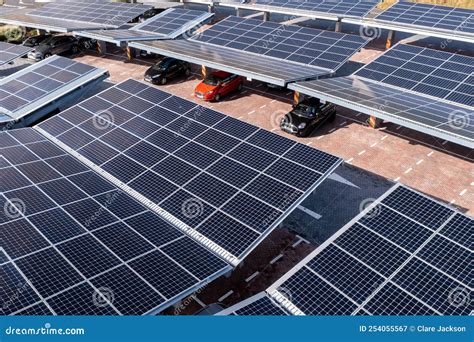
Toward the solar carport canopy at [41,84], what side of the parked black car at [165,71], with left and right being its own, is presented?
front

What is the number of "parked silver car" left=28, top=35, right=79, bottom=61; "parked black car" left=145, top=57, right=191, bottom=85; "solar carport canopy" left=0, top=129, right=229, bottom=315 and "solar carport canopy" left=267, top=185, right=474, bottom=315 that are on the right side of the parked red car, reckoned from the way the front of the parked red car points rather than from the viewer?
2

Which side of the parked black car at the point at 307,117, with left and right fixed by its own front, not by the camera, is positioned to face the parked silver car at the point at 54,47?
right

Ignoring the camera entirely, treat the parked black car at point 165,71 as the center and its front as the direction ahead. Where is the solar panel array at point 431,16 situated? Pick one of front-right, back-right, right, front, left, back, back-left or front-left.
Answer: back-left

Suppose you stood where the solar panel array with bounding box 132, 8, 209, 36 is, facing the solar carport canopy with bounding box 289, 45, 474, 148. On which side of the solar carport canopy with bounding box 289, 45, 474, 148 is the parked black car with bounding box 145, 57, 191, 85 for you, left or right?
right

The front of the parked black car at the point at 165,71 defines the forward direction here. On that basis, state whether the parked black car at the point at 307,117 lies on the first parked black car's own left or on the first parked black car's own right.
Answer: on the first parked black car's own left

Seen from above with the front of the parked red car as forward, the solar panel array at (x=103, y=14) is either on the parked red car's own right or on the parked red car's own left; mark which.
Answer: on the parked red car's own right

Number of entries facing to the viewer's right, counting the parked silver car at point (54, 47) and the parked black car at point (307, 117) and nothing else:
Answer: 0

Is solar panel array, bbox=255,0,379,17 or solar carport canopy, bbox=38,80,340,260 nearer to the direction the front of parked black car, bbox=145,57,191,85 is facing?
the solar carport canopy

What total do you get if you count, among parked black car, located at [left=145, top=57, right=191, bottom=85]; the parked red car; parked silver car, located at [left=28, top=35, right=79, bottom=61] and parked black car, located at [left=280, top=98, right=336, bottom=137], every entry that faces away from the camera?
0

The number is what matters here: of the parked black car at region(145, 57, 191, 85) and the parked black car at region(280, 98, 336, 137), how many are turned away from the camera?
0

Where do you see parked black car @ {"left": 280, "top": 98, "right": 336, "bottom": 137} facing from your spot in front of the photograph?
facing the viewer and to the left of the viewer

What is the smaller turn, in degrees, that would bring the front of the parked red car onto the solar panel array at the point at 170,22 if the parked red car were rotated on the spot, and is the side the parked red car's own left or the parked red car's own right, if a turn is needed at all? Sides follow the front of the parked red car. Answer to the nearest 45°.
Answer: approximately 135° to the parked red car's own right

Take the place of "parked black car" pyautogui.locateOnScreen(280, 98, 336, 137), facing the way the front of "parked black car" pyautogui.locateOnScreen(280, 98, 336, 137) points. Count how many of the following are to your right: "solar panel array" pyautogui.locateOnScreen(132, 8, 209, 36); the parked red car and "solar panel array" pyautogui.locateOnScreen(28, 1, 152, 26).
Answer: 3
